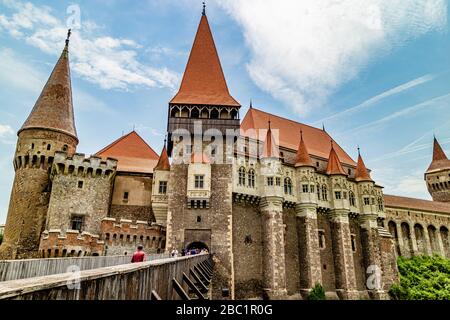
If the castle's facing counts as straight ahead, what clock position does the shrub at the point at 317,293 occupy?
The shrub is roughly at 9 o'clock from the castle.

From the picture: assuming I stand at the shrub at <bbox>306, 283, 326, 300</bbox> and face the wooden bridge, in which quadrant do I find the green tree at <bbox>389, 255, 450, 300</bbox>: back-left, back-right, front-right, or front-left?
back-left

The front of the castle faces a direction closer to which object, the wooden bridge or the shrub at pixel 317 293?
the wooden bridge

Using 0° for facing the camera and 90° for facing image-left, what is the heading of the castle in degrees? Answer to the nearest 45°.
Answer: approximately 0°

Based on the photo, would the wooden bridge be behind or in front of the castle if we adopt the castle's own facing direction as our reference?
in front

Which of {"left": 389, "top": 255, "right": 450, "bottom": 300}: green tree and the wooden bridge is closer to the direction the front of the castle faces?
the wooden bridge

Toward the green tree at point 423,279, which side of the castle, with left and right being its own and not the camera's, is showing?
left
